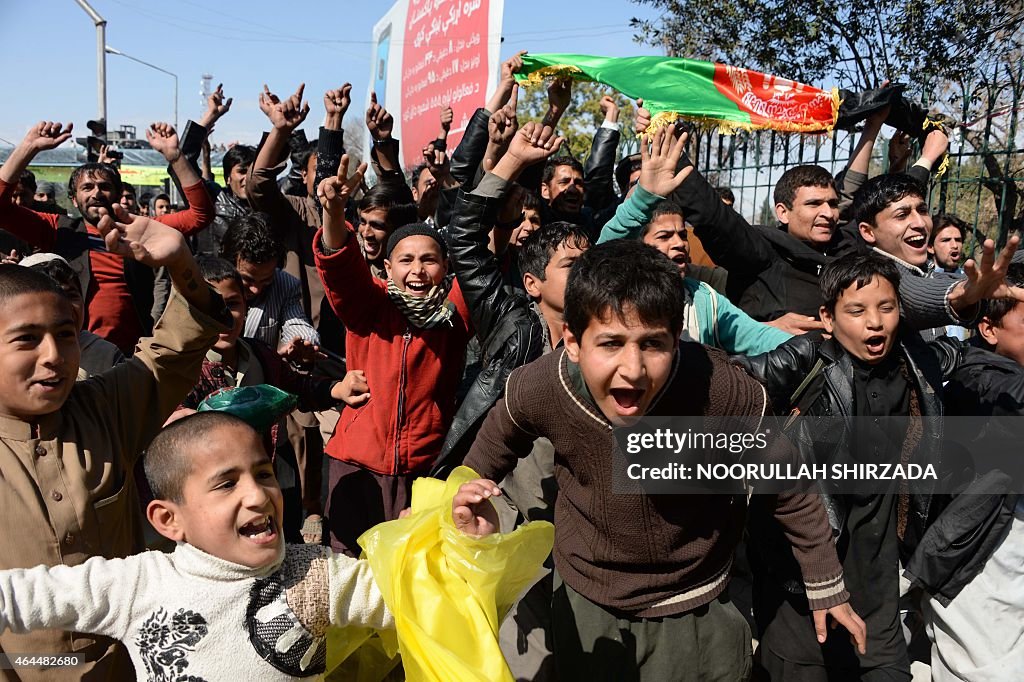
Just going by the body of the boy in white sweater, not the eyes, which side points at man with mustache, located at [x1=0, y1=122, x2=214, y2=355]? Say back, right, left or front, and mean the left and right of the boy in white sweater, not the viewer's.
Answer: back

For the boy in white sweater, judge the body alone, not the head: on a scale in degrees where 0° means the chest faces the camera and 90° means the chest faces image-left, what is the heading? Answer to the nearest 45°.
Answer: approximately 0°

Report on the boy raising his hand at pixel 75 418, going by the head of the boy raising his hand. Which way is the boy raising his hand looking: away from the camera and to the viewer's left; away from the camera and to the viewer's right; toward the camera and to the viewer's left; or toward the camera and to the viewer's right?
toward the camera and to the viewer's right

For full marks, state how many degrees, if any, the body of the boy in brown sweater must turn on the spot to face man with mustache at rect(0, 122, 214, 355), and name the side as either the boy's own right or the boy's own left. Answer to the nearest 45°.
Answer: approximately 135° to the boy's own right

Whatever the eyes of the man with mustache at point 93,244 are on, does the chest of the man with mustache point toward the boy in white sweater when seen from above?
yes

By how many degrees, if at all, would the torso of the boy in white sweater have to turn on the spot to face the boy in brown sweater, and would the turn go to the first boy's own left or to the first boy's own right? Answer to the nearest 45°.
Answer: approximately 90° to the first boy's own left

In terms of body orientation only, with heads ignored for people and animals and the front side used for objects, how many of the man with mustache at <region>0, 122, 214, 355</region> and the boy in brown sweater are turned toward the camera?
2

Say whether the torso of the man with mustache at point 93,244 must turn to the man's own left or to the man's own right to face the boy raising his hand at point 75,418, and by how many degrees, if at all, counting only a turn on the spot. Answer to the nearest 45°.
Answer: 0° — they already face them

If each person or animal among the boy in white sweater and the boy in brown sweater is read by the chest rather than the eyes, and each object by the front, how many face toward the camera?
2

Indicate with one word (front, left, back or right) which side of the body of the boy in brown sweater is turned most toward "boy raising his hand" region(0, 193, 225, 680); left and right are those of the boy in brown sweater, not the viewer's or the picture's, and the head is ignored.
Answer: right

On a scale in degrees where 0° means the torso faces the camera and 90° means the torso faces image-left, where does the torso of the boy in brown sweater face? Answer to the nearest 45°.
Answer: approximately 0°
